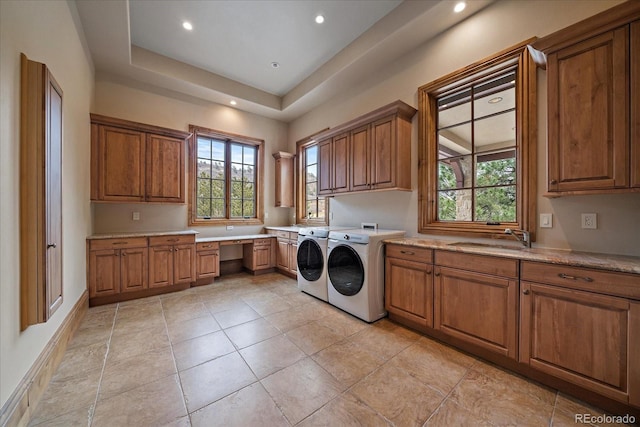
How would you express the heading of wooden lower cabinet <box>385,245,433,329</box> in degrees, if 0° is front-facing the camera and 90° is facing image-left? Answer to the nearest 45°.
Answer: approximately 45°

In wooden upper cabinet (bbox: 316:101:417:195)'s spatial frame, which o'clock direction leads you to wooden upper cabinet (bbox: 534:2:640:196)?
wooden upper cabinet (bbox: 534:2:640:196) is roughly at 9 o'clock from wooden upper cabinet (bbox: 316:101:417:195).

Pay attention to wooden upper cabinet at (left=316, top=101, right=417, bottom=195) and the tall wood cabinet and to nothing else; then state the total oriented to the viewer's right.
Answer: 1

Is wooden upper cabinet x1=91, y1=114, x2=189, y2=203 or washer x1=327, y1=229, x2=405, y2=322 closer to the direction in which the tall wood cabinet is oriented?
the washer

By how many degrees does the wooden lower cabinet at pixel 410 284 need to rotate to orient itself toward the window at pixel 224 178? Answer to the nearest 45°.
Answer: approximately 45° to its right

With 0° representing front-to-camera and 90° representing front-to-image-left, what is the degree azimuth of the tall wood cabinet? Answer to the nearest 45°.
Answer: approximately 270°
